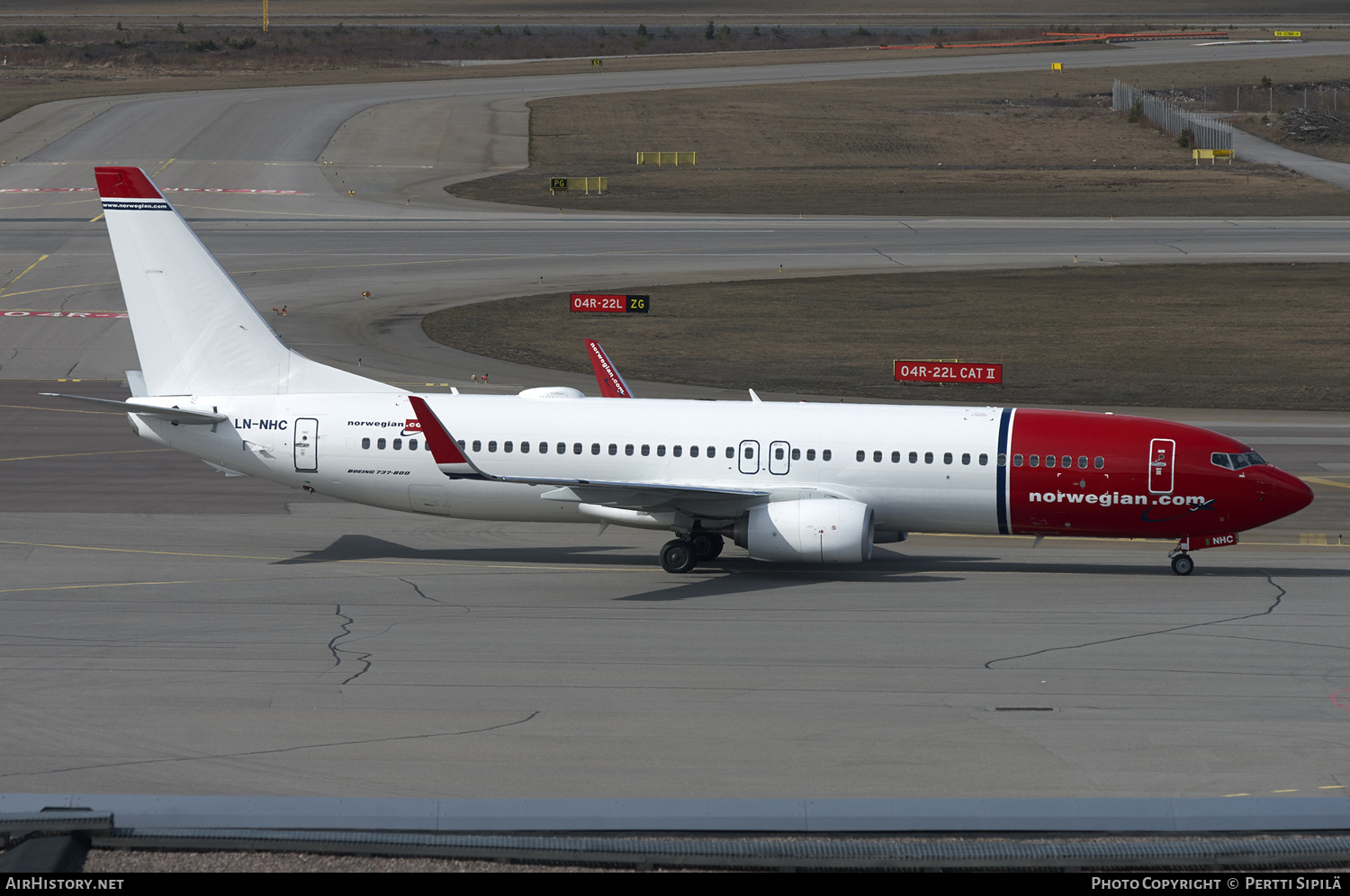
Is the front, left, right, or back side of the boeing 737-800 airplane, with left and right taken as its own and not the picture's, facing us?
right
